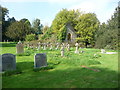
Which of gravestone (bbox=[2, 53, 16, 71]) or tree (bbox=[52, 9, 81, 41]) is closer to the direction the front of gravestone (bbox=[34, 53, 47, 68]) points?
the gravestone

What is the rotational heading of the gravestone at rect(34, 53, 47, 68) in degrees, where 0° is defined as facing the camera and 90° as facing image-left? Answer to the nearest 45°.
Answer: approximately 0°

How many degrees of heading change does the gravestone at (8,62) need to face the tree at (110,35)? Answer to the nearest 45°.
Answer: approximately 135° to its left

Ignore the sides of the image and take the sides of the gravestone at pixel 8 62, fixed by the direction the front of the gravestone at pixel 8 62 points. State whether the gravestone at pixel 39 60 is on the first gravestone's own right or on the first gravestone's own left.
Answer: on the first gravestone's own left

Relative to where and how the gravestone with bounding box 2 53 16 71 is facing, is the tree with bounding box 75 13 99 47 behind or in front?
behind

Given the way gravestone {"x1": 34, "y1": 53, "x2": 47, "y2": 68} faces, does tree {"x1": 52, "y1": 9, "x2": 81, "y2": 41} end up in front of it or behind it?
behind

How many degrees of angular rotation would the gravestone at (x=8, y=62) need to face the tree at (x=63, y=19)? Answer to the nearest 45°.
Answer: approximately 135° to its left

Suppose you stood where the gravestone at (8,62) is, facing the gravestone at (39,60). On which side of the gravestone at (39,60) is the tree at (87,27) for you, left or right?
left

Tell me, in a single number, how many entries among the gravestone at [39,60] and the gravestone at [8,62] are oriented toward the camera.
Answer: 2

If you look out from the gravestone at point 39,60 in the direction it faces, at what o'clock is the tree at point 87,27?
The tree is roughly at 7 o'clock from the gravestone.

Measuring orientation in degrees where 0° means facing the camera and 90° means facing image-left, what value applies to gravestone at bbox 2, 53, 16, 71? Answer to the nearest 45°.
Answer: approximately 0°

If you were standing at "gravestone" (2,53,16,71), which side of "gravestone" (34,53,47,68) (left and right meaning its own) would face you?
right

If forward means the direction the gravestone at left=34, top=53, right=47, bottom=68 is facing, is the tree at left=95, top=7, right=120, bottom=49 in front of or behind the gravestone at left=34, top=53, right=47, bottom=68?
behind

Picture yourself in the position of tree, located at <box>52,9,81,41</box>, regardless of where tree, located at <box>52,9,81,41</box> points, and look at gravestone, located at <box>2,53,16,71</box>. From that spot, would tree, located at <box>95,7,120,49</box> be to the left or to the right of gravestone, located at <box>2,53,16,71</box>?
left
